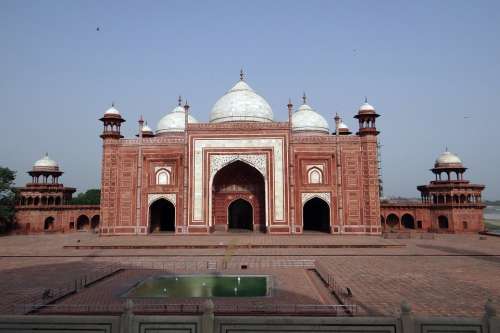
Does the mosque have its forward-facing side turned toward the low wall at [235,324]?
yes

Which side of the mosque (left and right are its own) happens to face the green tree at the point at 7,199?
right

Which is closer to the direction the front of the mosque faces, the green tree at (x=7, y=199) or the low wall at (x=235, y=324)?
the low wall

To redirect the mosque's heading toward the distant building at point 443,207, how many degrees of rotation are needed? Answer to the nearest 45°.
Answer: approximately 90° to its left

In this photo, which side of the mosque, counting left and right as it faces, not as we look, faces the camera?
front
